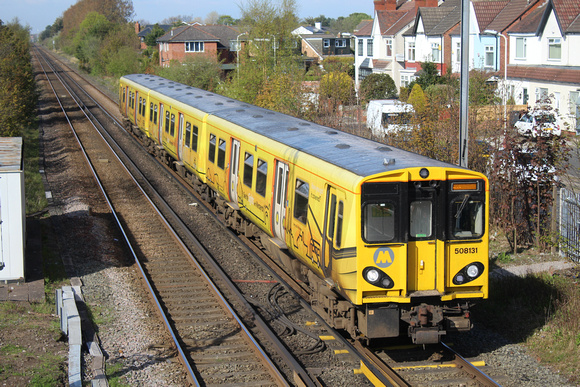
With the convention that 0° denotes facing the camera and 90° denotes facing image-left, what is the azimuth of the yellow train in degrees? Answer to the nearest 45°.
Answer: approximately 315°

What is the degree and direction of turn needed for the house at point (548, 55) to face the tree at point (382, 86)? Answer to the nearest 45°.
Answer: approximately 90° to its right

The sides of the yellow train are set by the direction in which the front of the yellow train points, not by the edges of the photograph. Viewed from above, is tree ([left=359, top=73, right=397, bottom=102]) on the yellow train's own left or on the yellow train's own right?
on the yellow train's own left

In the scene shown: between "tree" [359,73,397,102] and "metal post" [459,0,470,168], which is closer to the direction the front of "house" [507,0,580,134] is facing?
the metal post
